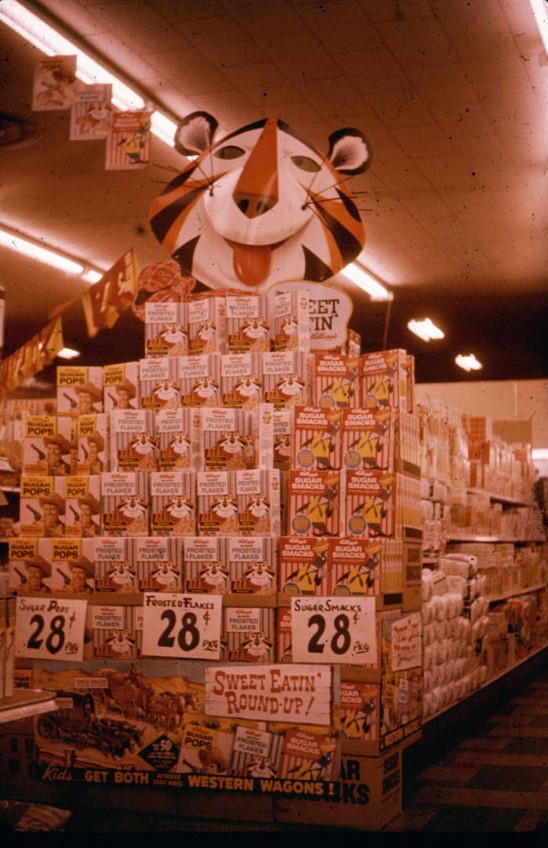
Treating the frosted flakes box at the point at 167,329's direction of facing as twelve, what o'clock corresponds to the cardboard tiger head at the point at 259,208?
The cardboard tiger head is roughly at 7 o'clock from the frosted flakes box.

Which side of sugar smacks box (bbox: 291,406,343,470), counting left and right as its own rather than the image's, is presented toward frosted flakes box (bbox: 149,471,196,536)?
right

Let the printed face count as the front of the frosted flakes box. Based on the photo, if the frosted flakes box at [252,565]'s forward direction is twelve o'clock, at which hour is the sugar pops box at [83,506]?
the sugar pops box at [83,506] is roughly at 4 o'clock from the frosted flakes box at [252,565].

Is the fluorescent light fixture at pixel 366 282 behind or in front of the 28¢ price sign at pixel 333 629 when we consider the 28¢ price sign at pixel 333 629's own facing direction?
behind

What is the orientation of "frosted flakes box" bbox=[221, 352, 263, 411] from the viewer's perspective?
toward the camera

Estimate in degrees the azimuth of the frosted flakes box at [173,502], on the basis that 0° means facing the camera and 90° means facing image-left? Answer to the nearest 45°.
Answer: approximately 0°

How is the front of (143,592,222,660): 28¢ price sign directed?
toward the camera
